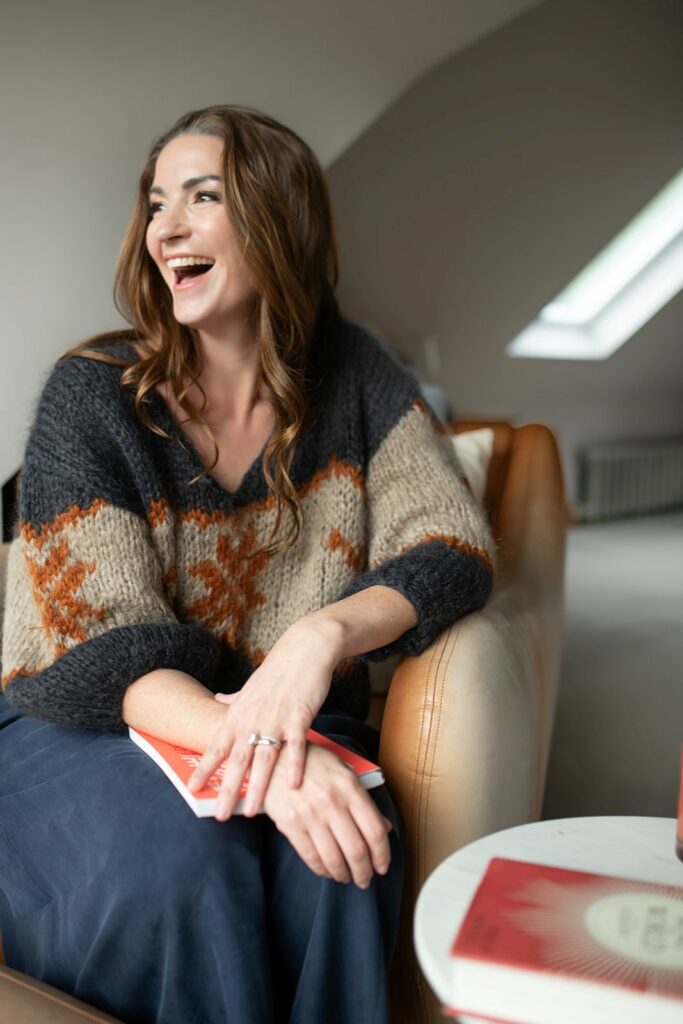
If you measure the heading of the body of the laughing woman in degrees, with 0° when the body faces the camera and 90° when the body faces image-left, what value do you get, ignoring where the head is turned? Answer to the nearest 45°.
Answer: approximately 0°

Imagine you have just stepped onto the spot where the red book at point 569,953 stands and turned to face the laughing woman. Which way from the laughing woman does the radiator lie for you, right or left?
right

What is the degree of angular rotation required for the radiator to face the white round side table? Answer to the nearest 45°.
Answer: approximately 45° to its right
